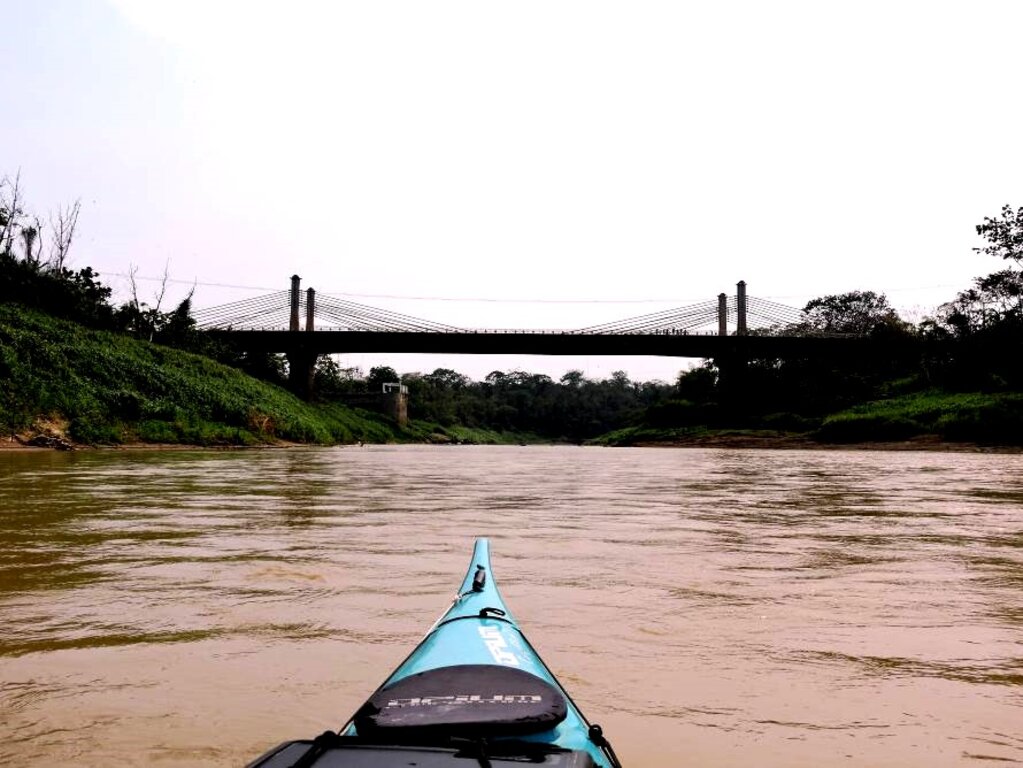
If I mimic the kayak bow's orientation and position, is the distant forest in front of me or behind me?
in front

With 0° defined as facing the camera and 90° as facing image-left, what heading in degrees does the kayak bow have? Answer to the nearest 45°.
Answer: approximately 180°
